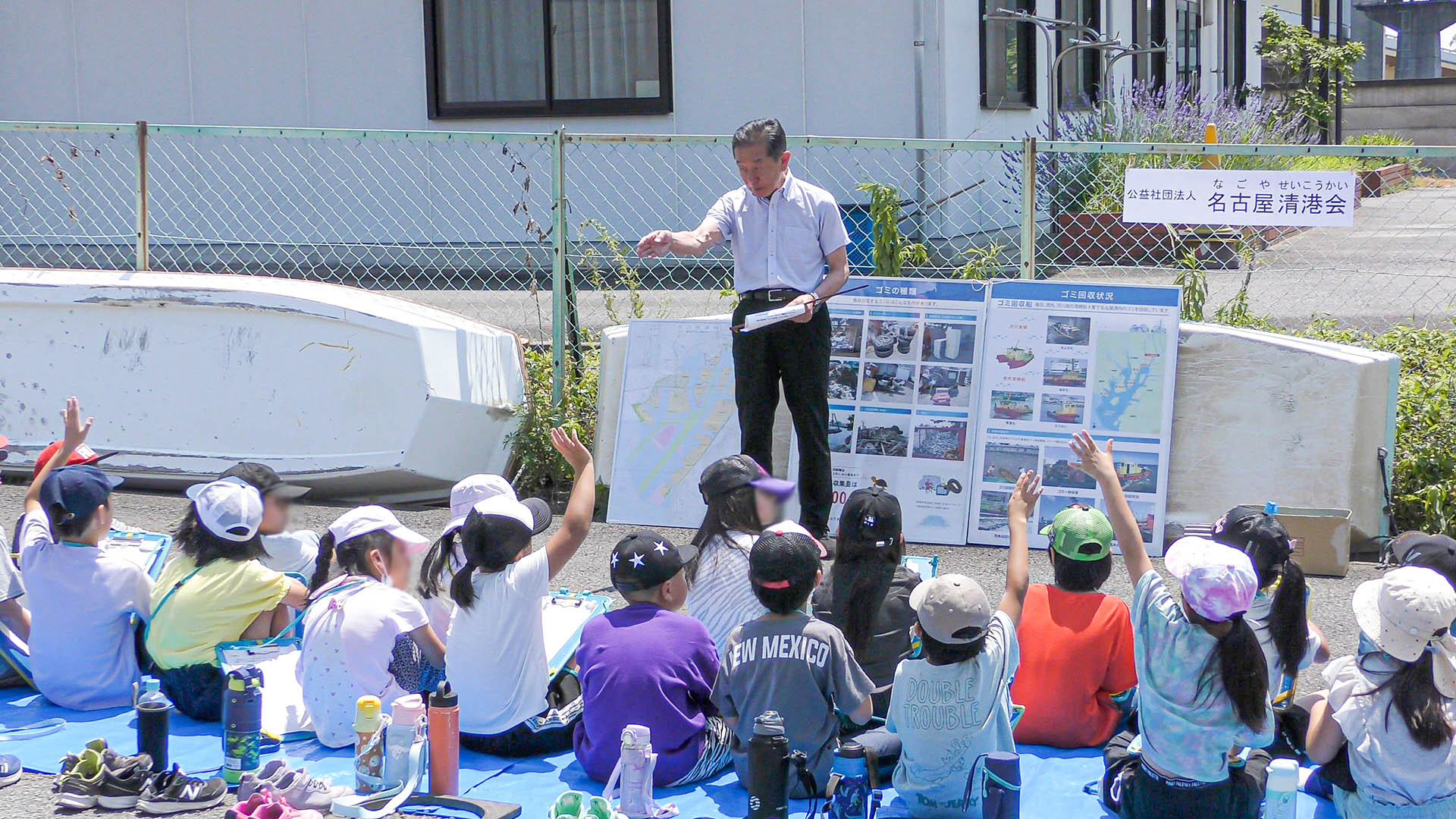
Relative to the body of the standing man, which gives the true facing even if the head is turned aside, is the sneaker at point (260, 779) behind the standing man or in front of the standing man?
in front

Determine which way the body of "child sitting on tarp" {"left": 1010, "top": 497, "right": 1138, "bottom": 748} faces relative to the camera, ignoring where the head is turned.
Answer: away from the camera

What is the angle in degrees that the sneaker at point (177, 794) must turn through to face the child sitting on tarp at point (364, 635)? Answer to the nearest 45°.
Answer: approximately 45° to its left

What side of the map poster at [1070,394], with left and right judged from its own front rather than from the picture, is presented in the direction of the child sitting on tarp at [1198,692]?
front

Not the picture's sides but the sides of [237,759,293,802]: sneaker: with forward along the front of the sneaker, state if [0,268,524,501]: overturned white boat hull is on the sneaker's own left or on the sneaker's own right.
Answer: on the sneaker's own left

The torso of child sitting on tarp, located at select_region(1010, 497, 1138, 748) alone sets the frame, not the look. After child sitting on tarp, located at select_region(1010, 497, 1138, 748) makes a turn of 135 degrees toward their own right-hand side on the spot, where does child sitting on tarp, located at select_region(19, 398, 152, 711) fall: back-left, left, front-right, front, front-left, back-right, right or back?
back-right

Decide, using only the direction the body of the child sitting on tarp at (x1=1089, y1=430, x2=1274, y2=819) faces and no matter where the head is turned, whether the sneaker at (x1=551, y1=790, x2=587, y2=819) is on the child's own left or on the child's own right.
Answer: on the child's own left

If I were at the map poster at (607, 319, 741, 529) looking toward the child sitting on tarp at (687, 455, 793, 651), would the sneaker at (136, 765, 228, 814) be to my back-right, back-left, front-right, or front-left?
front-right

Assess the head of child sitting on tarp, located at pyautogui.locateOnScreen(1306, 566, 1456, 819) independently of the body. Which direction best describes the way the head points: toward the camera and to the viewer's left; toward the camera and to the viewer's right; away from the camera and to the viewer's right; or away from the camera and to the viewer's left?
away from the camera and to the viewer's left

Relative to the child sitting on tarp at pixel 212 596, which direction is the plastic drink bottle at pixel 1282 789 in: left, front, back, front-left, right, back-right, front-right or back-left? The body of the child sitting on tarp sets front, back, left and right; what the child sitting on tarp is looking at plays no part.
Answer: right

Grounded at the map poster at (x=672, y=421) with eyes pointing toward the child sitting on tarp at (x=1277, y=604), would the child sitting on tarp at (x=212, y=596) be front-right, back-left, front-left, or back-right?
front-right

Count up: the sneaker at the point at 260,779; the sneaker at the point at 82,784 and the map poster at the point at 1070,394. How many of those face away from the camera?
0

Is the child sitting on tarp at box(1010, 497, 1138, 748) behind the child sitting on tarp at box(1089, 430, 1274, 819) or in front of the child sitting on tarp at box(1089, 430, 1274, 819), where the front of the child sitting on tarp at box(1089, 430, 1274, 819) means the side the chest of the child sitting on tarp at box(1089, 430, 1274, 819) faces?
in front

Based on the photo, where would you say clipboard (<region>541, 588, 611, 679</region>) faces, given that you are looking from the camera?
facing the viewer

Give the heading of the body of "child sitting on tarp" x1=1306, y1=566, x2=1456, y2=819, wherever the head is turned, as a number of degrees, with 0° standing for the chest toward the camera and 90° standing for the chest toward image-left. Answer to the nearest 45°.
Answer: approximately 135°

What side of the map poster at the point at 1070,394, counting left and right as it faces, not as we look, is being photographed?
front
